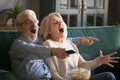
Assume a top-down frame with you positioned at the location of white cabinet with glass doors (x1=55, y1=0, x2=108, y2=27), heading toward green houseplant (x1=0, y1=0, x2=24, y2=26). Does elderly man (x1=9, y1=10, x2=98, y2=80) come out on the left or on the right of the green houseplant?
left

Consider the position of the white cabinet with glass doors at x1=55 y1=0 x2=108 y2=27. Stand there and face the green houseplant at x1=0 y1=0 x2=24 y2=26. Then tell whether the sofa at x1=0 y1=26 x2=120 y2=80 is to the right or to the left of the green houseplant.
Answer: left

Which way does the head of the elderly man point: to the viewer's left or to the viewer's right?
to the viewer's right

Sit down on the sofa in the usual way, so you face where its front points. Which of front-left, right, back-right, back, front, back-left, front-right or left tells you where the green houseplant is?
back-right

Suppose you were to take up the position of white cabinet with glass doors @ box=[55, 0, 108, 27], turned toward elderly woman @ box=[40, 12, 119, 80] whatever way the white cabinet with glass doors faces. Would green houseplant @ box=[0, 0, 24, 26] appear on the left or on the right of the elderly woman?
right

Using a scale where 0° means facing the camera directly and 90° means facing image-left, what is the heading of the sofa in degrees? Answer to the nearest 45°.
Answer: approximately 0°

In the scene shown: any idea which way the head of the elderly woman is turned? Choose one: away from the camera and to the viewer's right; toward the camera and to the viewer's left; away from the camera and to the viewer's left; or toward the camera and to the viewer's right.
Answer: toward the camera and to the viewer's right

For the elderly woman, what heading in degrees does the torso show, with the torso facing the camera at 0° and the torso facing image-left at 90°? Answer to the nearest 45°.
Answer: approximately 315°

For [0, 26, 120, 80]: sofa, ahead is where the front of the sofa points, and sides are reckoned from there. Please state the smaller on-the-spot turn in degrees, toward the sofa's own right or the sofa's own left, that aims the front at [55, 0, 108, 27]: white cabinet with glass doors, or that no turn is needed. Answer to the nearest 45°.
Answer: approximately 180°
